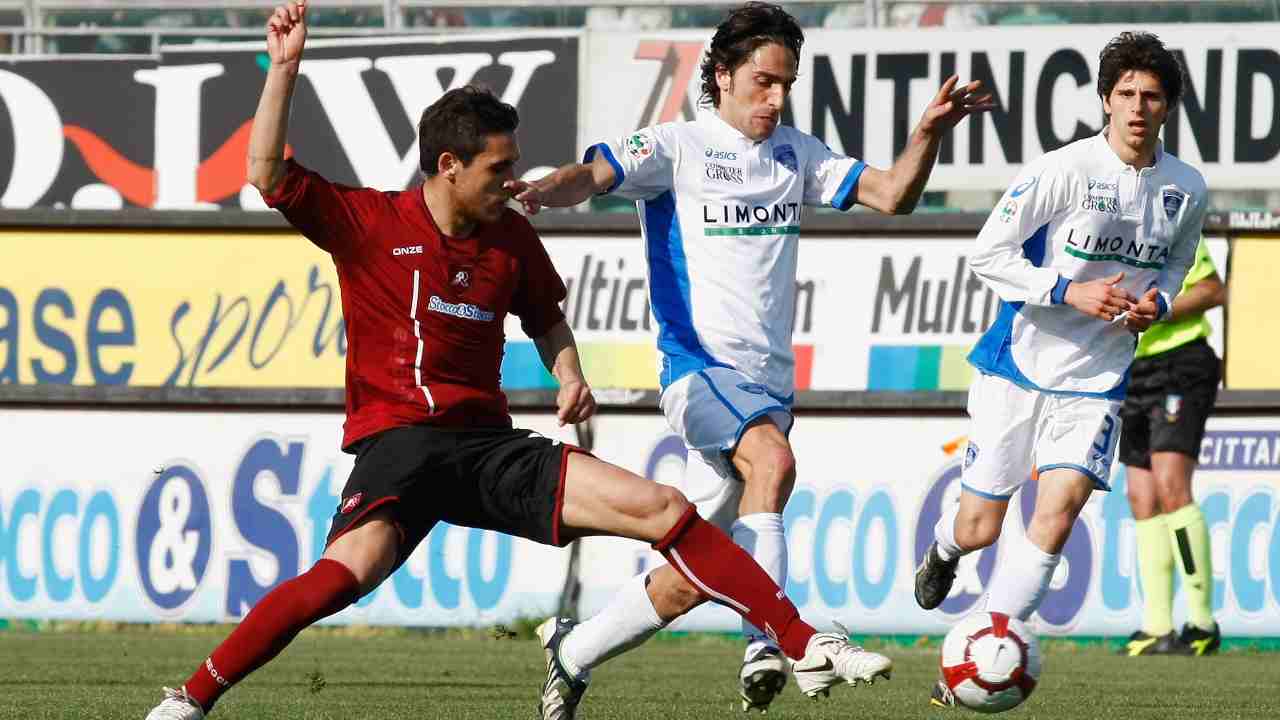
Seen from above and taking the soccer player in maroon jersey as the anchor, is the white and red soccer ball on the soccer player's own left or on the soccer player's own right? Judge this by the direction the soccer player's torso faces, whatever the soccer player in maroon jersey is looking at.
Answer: on the soccer player's own left

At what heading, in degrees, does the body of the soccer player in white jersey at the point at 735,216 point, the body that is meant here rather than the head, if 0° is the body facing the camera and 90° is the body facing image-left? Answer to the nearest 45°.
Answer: approximately 315°

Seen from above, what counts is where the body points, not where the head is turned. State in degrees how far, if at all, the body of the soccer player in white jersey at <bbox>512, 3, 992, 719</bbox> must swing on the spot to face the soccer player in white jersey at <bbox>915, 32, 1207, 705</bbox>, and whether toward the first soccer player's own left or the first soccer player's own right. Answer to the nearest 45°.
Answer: approximately 90° to the first soccer player's own left

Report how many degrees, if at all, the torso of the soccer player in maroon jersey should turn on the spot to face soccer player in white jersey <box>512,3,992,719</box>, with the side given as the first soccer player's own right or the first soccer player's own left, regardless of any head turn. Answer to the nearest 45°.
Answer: approximately 90° to the first soccer player's own left

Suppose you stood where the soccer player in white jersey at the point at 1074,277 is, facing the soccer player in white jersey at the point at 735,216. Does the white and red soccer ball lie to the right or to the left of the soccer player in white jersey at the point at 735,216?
left

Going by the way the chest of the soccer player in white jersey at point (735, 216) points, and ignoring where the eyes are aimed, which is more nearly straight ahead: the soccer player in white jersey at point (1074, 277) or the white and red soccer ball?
the white and red soccer ball

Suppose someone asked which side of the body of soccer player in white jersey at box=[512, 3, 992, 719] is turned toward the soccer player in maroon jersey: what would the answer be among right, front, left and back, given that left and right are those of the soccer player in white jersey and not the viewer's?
right
